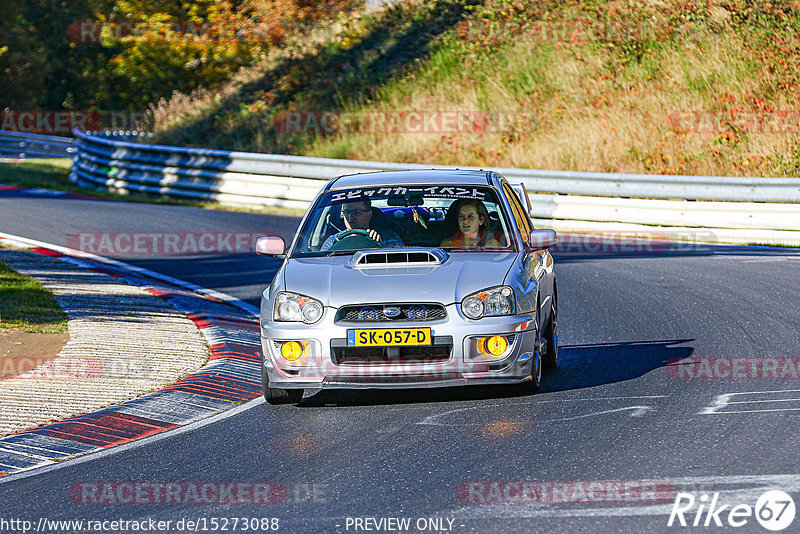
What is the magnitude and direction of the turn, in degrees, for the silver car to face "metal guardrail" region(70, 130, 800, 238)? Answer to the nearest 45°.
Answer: approximately 180°

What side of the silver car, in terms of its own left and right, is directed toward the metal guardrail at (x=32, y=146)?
back

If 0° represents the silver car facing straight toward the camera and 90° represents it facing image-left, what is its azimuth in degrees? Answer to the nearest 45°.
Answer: approximately 0°
